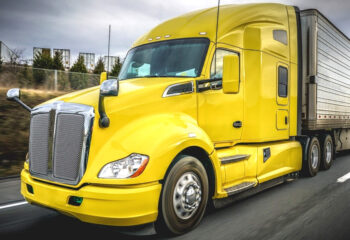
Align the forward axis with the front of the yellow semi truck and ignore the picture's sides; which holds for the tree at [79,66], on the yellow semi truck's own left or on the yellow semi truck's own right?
on the yellow semi truck's own right

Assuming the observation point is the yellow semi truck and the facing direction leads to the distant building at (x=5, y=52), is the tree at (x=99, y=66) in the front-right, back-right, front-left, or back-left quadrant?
front-right

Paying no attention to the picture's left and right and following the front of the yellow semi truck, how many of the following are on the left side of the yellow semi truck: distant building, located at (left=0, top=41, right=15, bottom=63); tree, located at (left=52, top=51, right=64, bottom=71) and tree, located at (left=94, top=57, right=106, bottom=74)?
0

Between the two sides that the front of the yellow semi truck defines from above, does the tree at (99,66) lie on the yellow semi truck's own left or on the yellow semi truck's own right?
on the yellow semi truck's own right

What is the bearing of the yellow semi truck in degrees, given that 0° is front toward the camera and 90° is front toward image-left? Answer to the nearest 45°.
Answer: approximately 45°

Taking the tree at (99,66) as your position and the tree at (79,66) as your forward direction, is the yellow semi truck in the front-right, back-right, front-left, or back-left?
back-left

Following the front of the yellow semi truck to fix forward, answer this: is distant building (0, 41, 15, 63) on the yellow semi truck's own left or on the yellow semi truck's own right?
on the yellow semi truck's own right

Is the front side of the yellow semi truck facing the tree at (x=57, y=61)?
no
